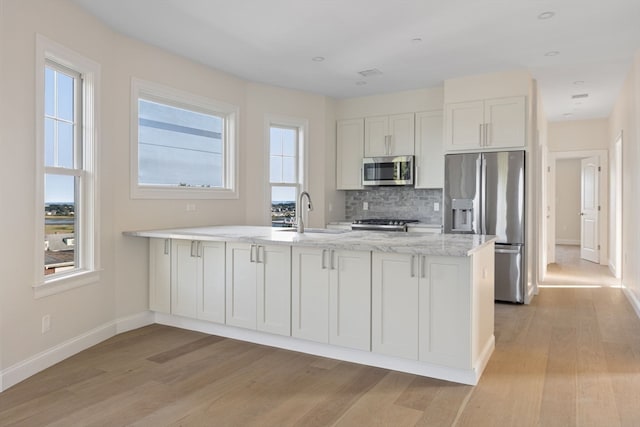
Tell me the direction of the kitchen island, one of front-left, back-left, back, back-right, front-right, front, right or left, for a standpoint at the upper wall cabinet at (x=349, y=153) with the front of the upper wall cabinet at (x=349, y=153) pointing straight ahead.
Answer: front

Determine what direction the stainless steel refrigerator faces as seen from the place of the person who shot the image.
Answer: facing the viewer

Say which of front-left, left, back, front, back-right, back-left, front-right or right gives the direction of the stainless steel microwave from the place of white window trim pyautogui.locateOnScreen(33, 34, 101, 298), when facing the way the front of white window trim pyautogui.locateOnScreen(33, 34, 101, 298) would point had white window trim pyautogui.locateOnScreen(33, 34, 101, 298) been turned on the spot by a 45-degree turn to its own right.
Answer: left

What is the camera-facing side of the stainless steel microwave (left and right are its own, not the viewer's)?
front

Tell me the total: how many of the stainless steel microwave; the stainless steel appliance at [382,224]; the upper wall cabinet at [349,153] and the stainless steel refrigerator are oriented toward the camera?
4

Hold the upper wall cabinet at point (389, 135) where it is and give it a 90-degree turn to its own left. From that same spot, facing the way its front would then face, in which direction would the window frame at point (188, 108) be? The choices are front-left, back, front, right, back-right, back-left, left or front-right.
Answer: back-right

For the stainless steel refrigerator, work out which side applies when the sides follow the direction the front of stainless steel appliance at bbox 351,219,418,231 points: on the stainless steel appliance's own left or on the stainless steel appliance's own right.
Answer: on the stainless steel appliance's own left

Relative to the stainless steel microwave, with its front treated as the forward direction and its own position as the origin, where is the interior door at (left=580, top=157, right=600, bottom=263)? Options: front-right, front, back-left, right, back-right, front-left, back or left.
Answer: back-left

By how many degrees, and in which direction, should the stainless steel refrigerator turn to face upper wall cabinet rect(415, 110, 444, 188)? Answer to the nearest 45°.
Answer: approximately 135° to its right

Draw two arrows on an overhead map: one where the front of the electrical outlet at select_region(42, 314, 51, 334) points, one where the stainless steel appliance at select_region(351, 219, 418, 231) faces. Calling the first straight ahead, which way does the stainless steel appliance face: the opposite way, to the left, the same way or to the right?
to the right

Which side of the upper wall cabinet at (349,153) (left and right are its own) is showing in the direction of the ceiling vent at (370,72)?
front

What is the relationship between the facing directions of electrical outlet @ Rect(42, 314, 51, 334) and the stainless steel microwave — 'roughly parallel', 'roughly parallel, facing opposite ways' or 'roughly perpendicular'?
roughly perpendicular

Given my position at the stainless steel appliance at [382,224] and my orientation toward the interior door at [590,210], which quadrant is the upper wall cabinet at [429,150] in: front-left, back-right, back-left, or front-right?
front-right

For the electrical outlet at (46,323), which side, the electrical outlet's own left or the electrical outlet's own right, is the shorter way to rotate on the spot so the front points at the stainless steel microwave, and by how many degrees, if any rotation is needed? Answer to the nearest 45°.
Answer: approximately 45° to the electrical outlet's own left

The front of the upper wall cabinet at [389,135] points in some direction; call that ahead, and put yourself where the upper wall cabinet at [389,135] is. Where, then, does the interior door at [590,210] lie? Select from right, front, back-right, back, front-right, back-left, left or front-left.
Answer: back-left
